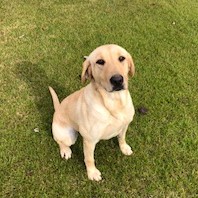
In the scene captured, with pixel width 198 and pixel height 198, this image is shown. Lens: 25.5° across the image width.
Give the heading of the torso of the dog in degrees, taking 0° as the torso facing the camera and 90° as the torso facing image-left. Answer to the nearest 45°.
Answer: approximately 315°
